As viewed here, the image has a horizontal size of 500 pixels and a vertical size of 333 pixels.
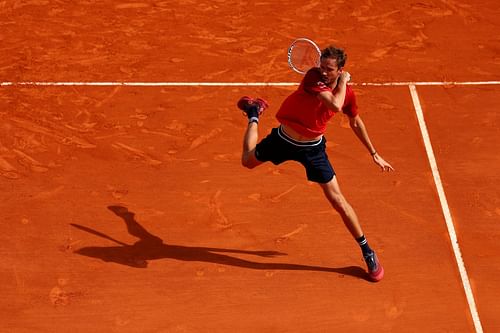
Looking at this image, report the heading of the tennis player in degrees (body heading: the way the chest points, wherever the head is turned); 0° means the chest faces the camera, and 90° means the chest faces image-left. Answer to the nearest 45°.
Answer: approximately 315°
